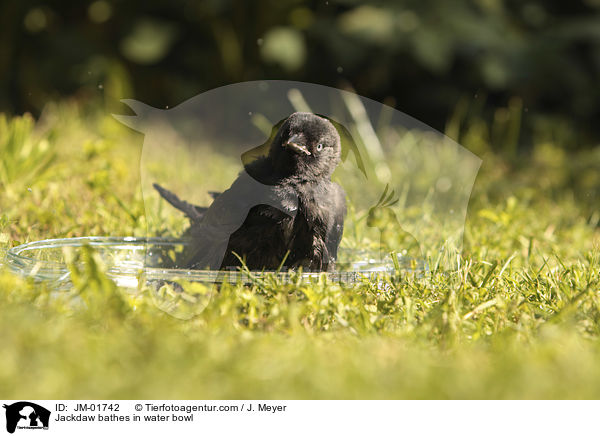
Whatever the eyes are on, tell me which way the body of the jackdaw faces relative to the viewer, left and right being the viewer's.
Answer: facing the viewer and to the right of the viewer
